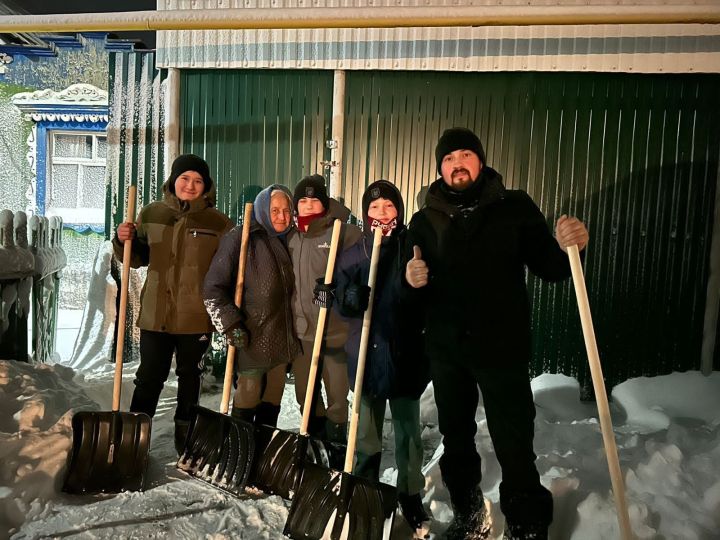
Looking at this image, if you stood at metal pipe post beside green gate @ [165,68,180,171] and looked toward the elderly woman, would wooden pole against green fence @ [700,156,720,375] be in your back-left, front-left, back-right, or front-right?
front-left

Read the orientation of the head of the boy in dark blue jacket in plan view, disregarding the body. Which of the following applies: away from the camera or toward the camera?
toward the camera

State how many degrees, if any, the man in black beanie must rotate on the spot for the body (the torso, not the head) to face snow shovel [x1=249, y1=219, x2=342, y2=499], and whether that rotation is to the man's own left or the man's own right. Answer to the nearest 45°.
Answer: approximately 90° to the man's own right

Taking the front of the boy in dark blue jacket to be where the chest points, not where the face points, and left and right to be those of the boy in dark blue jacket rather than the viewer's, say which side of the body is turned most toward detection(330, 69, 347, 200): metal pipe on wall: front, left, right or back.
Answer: back

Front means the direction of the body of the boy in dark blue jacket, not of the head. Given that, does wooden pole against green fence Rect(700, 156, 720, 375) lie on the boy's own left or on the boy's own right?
on the boy's own left

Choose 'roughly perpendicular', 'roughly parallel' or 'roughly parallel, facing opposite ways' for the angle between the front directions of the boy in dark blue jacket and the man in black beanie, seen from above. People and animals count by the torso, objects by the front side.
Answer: roughly parallel

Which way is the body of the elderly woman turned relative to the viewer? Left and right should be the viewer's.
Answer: facing the viewer and to the right of the viewer

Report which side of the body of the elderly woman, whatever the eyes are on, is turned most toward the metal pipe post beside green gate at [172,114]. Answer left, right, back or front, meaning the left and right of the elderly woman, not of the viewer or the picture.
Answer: back

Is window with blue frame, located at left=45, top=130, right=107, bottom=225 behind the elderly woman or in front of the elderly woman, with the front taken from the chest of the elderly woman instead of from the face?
behind

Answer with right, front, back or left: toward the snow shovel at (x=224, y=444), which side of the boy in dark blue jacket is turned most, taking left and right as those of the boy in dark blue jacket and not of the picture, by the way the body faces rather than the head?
right

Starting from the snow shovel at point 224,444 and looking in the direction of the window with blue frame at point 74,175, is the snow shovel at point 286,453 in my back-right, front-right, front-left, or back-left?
back-right

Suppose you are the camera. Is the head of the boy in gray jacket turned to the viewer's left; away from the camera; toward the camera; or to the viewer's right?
toward the camera

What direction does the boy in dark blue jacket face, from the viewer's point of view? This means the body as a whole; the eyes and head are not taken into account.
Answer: toward the camera

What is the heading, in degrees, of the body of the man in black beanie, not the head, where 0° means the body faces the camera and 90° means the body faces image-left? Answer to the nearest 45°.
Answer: approximately 0°

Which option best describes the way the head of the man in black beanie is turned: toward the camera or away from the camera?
toward the camera
